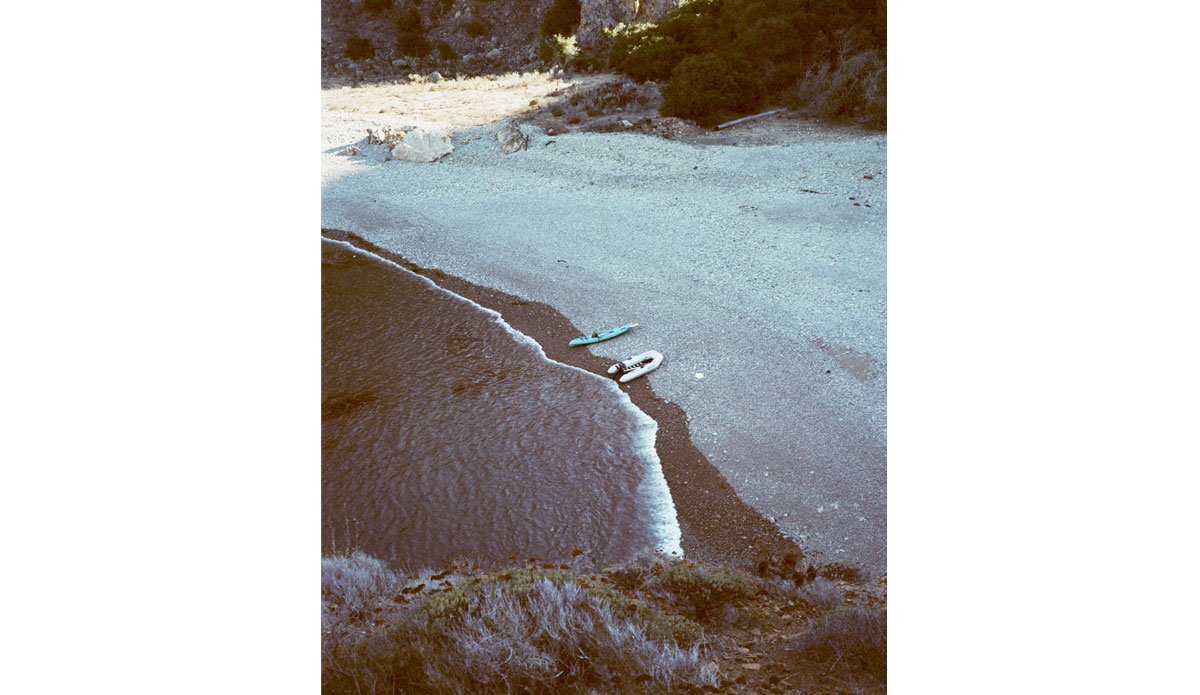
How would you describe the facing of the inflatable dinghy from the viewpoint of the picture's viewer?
facing away from the viewer and to the right of the viewer

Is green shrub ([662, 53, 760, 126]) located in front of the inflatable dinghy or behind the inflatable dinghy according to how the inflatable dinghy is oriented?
in front

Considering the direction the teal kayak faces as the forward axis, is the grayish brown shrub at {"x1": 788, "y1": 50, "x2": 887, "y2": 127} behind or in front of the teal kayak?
in front

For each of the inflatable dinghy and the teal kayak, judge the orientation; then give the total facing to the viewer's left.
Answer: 0

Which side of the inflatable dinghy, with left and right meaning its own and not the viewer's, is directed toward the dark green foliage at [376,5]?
left

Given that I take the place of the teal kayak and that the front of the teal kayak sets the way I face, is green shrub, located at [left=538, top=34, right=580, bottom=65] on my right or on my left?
on my left

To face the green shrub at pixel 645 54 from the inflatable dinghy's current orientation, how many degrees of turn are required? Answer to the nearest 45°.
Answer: approximately 45° to its left

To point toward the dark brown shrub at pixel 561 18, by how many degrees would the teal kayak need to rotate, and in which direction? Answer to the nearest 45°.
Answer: approximately 45° to its left

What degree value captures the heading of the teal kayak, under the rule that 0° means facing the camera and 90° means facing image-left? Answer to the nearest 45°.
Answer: approximately 225°
